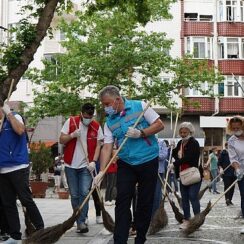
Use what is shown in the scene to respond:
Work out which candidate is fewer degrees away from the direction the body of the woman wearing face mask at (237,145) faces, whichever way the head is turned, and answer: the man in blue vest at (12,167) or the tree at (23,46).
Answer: the man in blue vest

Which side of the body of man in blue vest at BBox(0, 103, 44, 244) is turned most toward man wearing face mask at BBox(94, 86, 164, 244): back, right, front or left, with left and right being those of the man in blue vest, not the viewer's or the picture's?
left

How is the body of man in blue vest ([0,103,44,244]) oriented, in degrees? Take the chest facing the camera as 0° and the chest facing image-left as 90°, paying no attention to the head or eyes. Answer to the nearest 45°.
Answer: approximately 45°

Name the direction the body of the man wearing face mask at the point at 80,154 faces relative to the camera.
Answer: toward the camera

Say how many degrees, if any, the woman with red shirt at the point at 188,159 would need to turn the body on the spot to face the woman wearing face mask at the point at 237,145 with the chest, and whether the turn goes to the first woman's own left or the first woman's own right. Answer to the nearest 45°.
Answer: approximately 135° to the first woman's own left

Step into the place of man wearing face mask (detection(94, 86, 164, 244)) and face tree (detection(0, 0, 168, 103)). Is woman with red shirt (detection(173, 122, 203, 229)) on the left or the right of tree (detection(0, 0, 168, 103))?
right

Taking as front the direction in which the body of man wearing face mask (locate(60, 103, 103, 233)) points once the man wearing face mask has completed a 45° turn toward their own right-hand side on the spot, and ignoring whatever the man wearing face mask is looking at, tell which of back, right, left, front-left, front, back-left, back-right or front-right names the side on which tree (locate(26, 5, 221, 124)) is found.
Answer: back-right

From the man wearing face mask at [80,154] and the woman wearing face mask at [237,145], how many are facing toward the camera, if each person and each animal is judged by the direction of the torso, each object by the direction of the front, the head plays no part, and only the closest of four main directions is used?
2

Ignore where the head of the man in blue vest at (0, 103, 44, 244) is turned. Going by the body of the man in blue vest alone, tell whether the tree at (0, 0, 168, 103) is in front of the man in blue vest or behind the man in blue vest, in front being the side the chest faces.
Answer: behind

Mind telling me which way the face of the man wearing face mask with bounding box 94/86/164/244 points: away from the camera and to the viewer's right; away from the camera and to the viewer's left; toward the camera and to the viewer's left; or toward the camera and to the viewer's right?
toward the camera and to the viewer's left

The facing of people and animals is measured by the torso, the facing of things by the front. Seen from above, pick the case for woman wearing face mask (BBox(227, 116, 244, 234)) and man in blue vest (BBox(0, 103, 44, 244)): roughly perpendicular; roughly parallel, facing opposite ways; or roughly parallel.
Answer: roughly parallel

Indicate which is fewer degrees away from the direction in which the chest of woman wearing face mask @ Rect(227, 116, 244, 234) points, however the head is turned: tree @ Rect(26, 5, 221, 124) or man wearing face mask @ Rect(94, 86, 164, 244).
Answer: the man wearing face mask
